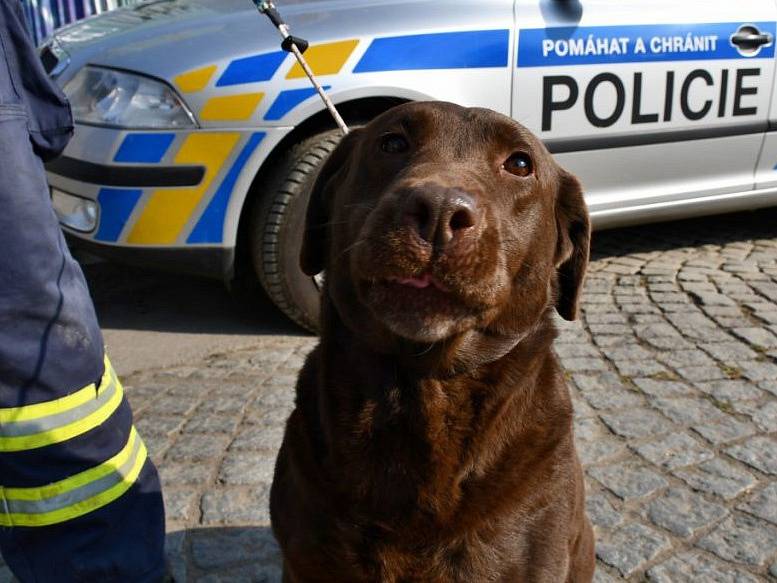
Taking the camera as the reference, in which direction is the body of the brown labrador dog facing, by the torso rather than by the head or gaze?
toward the camera

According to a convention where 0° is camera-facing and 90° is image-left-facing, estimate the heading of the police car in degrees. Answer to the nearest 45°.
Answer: approximately 45°

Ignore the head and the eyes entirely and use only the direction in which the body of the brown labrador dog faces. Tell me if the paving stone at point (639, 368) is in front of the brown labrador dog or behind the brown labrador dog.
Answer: behind

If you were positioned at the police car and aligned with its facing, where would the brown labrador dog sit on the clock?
The brown labrador dog is roughly at 10 o'clock from the police car.

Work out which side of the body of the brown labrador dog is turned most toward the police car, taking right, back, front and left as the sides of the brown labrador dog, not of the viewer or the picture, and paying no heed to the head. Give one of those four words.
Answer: back

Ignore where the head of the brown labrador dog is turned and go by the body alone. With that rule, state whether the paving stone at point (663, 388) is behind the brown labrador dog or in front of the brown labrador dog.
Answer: behind

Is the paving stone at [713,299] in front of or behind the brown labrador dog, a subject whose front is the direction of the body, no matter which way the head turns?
behind

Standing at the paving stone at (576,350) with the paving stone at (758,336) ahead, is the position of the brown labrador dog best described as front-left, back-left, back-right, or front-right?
back-right

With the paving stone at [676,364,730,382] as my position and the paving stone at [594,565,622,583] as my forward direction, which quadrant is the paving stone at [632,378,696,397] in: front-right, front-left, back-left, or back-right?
front-right

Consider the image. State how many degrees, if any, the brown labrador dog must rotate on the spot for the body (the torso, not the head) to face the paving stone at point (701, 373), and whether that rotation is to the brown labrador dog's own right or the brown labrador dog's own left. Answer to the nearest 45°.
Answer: approximately 135° to the brown labrador dog's own left

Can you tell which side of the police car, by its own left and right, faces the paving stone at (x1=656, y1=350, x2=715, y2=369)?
left

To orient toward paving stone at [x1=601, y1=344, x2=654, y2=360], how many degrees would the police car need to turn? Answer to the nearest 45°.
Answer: approximately 90° to its left

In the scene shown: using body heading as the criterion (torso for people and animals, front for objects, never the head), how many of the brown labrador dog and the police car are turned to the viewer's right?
0
